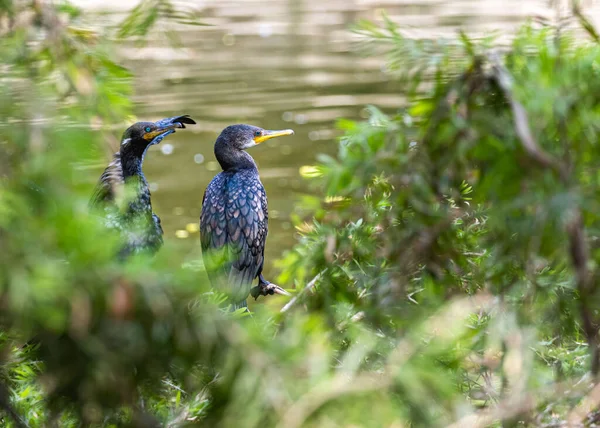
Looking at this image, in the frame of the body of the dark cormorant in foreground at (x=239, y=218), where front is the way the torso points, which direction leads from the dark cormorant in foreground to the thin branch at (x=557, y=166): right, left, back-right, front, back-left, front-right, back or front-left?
back-right

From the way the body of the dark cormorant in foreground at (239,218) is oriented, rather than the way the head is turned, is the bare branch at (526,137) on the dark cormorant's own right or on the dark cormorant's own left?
on the dark cormorant's own right

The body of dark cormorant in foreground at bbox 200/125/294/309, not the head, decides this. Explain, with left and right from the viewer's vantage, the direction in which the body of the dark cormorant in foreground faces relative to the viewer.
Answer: facing away from the viewer and to the right of the viewer

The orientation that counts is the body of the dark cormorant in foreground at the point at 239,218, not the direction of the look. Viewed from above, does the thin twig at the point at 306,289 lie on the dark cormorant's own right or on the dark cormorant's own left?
on the dark cormorant's own right
